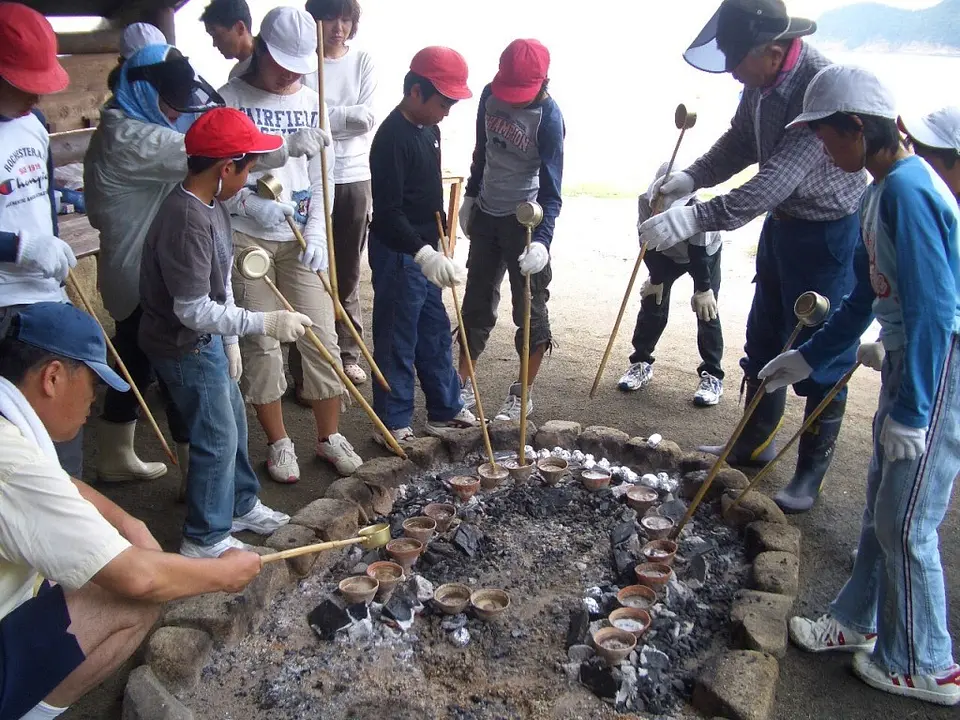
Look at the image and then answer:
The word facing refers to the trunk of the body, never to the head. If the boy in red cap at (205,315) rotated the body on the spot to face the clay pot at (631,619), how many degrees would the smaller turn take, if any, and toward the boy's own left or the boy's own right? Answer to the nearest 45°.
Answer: approximately 45° to the boy's own right

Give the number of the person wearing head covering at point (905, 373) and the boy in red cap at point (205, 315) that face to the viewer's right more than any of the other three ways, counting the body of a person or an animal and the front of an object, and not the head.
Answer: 1

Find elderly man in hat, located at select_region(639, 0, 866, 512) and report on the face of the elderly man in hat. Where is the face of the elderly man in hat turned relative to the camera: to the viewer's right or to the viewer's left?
to the viewer's left

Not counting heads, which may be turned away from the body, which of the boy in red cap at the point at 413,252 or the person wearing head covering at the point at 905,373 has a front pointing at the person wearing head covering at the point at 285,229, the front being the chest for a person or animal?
the person wearing head covering at the point at 905,373

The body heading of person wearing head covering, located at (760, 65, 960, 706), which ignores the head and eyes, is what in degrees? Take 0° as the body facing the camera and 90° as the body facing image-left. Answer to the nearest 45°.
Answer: approximately 90°

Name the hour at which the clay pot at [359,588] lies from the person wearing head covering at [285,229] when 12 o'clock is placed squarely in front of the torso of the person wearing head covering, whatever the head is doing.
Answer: The clay pot is roughly at 1 o'clock from the person wearing head covering.

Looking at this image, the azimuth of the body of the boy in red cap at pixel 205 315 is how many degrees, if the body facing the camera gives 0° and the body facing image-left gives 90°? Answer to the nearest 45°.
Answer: approximately 270°

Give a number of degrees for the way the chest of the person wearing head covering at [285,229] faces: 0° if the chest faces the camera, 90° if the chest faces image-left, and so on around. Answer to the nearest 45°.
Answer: approximately 315°

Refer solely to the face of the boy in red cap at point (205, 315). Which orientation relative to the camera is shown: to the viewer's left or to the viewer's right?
to the viewer's right
